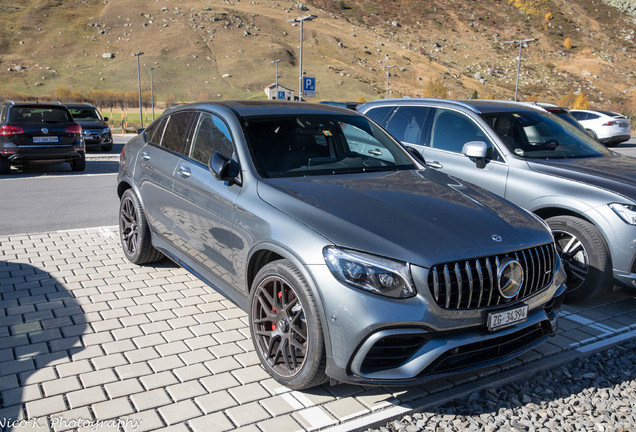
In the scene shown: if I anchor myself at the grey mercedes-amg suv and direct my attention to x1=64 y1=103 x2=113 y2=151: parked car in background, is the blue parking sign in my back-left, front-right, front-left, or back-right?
front-right

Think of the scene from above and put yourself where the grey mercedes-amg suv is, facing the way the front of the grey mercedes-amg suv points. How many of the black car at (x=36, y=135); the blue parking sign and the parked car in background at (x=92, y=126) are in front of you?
0

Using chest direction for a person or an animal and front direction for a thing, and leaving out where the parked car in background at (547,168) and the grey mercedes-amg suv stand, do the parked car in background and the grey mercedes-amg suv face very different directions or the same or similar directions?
same or similar directions

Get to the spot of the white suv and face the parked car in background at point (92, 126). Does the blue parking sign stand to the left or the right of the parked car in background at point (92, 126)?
right

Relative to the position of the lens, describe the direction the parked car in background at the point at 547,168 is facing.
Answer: facing the viewer and to the right of the viewer

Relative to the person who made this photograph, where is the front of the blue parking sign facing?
facing the viewer

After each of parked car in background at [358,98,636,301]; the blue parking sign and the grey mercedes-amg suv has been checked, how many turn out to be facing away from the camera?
0

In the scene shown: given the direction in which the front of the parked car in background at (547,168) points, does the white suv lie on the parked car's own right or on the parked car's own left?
on the parked car's own left

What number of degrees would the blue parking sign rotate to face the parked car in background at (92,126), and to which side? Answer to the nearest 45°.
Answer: approximately 45° to its right

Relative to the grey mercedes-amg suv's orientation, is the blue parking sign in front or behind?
behind

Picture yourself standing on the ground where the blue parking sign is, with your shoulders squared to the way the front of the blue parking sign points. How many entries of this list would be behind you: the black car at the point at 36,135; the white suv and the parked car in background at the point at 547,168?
0

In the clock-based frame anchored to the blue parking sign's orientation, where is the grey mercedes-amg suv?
The grey mercedes-amg suv is roughly at 12 o'clock from the blue parking sign.

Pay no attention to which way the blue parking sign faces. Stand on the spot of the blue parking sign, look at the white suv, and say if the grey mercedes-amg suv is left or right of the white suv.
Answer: right

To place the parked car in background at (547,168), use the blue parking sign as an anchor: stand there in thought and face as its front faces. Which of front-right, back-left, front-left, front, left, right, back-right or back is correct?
front

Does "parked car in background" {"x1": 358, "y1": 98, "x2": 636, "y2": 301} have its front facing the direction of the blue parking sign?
no

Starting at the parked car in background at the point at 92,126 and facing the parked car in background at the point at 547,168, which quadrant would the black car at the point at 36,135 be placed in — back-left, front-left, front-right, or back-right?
front-right

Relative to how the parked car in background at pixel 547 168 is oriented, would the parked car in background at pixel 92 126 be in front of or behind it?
behind
